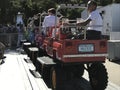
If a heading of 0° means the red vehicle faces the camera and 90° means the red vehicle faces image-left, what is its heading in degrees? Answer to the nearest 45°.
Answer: approximately 135°
